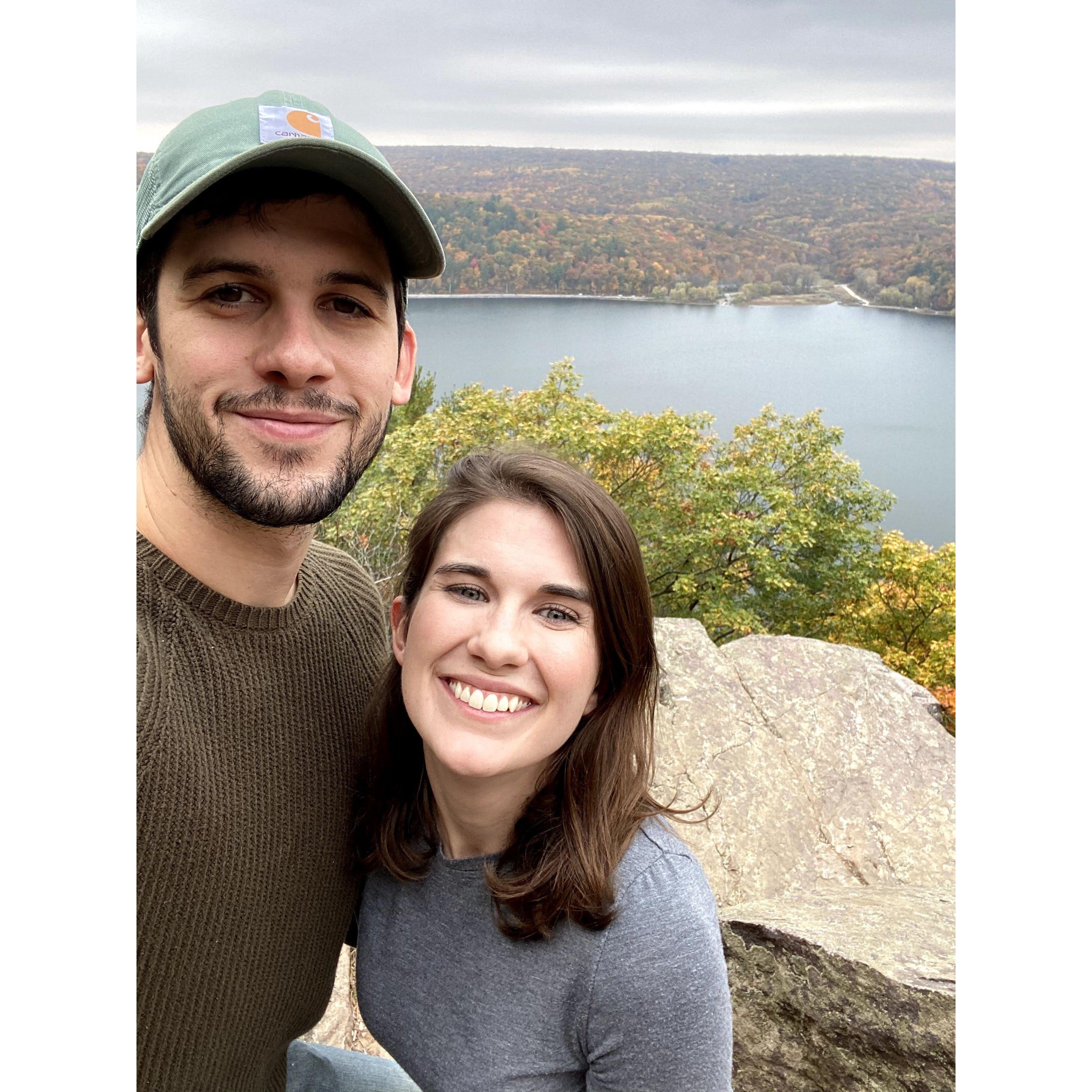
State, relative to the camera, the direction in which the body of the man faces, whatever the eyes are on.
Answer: toward the camera

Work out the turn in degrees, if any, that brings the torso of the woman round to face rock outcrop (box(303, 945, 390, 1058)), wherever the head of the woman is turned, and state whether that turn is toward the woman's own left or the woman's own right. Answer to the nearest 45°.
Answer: approximately 135° to the woman's own right

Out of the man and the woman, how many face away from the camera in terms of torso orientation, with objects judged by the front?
0

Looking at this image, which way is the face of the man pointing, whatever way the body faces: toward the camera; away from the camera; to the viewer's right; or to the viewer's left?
toward the camera

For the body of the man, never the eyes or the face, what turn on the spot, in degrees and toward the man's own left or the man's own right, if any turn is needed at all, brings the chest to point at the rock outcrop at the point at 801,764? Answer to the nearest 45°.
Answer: approximately 135° to the man's own left

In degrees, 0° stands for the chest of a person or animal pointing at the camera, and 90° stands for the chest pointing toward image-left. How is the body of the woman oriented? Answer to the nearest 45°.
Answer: approximately 45°

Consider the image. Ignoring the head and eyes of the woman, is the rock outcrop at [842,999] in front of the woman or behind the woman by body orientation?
behind

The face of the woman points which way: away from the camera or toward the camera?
toward the camera
